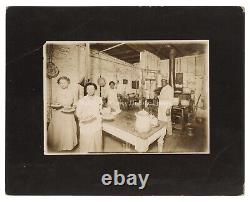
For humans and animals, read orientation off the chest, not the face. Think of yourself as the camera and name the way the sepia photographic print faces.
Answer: facing the viewer
